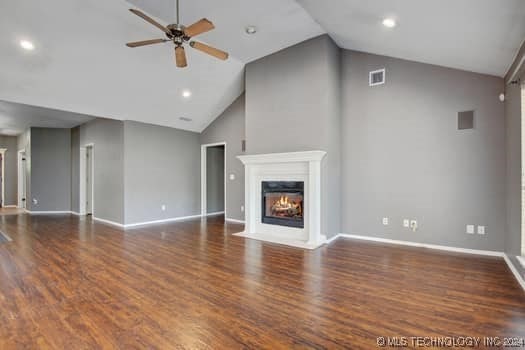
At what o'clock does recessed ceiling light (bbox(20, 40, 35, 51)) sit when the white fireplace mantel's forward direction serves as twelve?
The recessed ceiling light is roughly at 1 o'clock from the white fireplace mantel.

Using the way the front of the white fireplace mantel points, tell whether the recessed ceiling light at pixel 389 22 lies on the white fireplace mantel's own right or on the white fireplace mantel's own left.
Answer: on the white fireplace mantel's own left

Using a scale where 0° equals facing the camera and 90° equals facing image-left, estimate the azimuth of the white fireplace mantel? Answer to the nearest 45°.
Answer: approximately 45°
